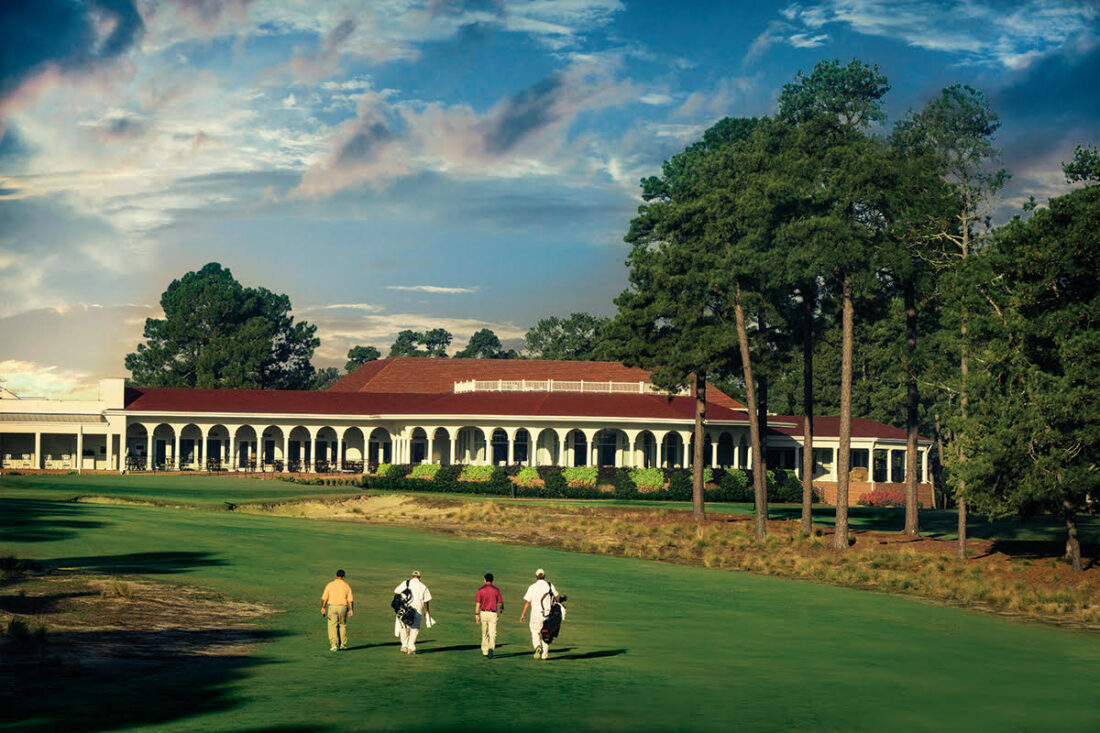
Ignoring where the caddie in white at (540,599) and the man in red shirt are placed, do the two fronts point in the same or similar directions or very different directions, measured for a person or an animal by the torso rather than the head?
same or similar directions

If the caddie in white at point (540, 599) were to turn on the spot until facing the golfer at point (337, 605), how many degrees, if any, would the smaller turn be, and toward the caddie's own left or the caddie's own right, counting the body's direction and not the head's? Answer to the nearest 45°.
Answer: approximately 90° to the caddie's own left

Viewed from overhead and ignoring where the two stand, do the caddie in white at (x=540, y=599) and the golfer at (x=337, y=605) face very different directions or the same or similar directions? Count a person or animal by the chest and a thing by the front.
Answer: same or similar directions

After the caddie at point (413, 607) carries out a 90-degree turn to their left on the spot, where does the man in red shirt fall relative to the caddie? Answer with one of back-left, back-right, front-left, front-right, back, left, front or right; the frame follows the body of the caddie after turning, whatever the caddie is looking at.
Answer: back

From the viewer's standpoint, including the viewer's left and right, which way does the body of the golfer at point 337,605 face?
facing away from the viewer

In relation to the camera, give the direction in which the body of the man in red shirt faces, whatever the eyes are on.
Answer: away from the camera

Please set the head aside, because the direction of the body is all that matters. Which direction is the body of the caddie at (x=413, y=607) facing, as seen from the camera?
away from the camera

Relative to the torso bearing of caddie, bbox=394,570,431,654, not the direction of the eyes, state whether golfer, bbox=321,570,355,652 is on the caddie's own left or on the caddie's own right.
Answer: on the caddie's own left

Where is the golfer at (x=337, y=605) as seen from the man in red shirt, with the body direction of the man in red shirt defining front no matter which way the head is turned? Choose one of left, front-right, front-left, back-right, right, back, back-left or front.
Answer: left

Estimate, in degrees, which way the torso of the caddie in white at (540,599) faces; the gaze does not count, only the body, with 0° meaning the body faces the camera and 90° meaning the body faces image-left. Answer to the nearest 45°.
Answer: approximately 180°

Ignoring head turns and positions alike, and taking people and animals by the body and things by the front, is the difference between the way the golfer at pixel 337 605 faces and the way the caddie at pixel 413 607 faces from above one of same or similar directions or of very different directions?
same or similar directions

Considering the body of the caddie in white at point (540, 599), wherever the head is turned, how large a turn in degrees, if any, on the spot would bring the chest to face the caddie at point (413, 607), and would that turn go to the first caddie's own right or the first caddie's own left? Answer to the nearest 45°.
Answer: approximately 90° to the first caddie's own left
